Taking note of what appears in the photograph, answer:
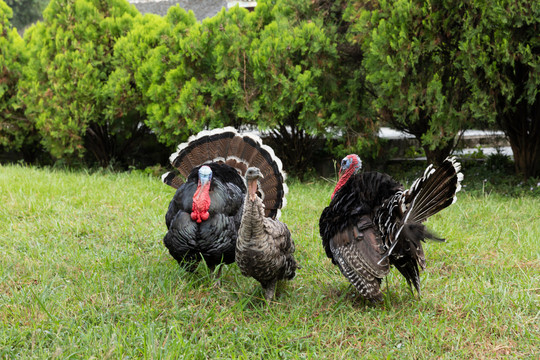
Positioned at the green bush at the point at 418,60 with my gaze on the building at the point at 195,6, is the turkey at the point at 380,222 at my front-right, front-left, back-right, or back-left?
back-left

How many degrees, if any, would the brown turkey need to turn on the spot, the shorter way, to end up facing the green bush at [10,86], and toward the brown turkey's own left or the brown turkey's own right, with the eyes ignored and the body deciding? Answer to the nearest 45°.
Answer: approximately 90° to the brown turkey's own right

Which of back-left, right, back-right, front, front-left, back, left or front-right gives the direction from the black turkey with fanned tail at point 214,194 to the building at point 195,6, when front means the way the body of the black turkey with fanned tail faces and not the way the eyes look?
back

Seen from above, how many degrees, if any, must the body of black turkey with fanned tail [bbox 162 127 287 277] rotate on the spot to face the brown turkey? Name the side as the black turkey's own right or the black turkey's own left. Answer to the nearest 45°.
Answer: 0° — it already faces it

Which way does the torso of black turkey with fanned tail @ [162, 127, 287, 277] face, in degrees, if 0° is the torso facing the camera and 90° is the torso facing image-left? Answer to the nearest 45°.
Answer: approximately 0°

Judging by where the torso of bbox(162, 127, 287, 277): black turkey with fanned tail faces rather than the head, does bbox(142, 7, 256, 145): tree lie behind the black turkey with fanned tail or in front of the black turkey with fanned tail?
behind

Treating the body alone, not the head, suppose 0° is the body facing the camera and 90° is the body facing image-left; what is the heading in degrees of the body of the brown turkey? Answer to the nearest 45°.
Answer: approximately 45°

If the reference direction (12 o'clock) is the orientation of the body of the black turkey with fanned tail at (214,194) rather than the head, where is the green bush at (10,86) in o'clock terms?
The green bush is roughly at 5 o'clock from the black turkey with fanned tail.
